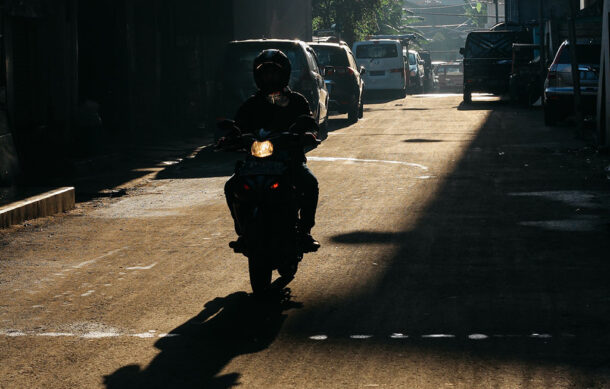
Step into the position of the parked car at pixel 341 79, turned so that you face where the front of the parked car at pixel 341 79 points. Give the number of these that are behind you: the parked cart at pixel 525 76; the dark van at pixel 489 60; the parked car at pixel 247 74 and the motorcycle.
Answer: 2

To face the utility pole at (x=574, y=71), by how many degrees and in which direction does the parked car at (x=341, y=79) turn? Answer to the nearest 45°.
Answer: approximately 135° to its right

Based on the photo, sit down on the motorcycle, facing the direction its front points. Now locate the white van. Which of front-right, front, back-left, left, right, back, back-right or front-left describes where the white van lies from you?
back

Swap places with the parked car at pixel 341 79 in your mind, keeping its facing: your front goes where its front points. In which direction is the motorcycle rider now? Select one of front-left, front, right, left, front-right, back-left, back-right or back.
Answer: back

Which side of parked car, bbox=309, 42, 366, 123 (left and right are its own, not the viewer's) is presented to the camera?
back

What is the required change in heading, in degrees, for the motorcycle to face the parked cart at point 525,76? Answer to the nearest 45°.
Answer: approximately 180°

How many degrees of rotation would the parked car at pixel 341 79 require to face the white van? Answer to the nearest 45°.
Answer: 0° — it already faces it
